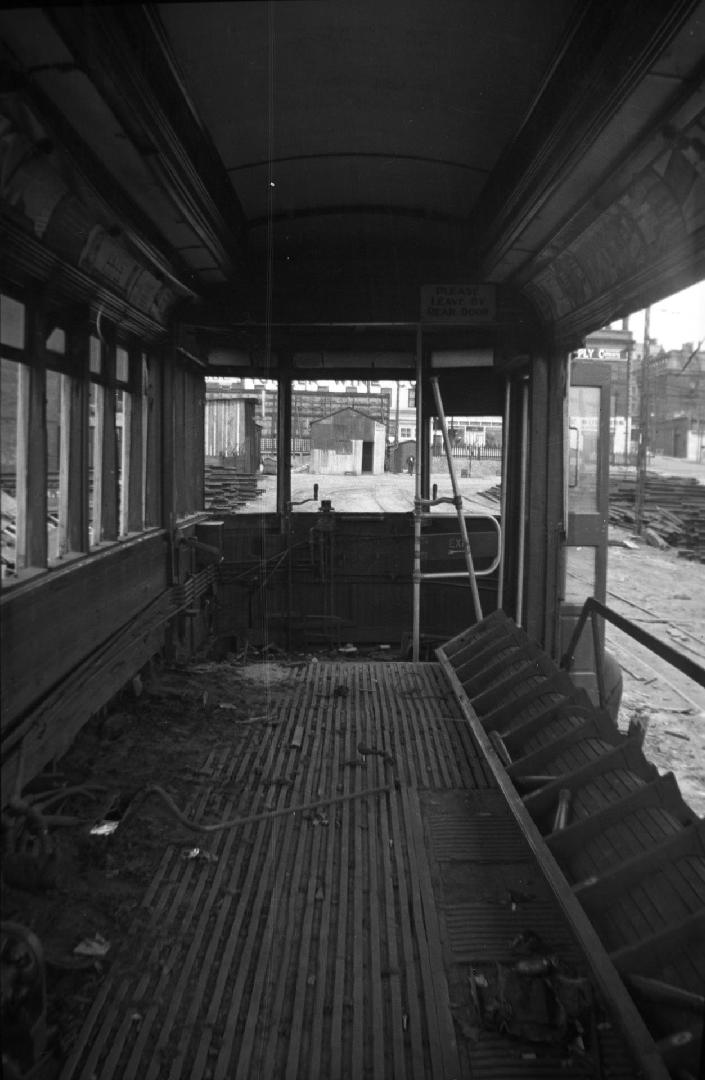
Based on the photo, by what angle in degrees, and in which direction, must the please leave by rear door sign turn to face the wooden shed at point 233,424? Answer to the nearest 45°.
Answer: approximately 135° to its right

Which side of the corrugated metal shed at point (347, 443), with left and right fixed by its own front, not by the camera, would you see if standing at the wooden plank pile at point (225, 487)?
front

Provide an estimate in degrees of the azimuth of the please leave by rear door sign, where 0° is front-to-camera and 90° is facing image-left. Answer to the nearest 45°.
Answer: approximately 0°

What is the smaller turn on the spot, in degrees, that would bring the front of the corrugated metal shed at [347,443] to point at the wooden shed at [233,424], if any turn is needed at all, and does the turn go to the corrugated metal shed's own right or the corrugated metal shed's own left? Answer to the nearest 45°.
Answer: approximately 90° to the corrugated metal shed's own right

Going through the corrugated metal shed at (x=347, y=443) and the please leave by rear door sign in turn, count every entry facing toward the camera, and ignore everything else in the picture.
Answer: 2

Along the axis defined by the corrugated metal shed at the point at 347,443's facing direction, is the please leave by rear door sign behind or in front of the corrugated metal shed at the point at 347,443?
in front
